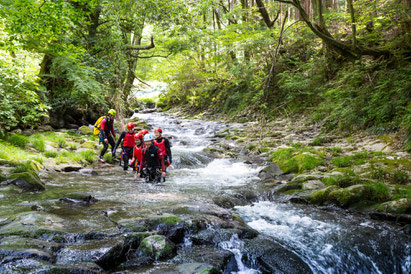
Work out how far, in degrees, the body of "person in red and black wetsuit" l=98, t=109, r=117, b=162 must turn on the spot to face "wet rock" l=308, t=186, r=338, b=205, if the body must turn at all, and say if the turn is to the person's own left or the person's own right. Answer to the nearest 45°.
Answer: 0° — they already face it

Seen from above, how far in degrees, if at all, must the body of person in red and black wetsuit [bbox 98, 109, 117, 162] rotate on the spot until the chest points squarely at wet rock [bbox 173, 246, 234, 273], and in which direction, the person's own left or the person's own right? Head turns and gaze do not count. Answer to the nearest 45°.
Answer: approximately 45° to the person's own right

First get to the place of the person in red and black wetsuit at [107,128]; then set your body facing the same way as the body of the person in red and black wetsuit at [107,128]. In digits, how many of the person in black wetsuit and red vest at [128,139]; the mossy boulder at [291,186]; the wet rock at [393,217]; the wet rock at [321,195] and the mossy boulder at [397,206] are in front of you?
5

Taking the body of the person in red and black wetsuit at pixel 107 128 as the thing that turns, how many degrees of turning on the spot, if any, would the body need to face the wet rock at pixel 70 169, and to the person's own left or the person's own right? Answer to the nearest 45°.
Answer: approximately 90° to the person's own right

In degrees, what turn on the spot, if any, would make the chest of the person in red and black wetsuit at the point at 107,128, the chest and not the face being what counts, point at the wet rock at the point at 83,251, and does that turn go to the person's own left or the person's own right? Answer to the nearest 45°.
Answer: approximately 45° to the person's own right

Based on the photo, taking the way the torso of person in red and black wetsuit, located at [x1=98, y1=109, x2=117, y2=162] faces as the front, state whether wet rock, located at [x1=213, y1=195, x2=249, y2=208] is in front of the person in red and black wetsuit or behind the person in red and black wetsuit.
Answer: in front

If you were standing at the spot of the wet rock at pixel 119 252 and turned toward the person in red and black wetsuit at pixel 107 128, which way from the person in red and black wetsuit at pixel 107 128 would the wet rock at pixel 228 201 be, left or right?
right

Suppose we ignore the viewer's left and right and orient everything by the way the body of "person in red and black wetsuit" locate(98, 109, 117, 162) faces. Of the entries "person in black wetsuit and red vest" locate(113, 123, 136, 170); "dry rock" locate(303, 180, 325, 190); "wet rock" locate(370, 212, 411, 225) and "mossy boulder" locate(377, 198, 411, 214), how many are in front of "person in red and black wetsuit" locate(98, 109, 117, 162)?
4

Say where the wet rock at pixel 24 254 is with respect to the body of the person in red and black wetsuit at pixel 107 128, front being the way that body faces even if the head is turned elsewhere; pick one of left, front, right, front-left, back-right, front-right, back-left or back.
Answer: front-right

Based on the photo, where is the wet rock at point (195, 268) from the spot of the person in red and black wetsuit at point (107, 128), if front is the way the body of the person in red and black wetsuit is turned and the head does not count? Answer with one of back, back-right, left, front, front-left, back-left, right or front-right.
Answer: front-right

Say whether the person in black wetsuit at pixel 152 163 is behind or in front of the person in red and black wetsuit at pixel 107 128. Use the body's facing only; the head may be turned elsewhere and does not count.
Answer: in front

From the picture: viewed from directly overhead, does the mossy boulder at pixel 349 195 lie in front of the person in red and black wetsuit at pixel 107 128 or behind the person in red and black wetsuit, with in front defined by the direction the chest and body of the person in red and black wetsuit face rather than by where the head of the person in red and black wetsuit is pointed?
in front

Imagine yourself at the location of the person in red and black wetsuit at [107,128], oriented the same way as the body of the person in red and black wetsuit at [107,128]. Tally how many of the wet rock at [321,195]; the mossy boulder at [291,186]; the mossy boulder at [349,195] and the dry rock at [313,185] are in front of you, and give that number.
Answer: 4

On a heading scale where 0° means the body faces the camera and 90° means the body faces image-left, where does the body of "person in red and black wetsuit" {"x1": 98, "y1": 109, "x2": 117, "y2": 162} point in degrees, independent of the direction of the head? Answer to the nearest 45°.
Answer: approximately 315°
